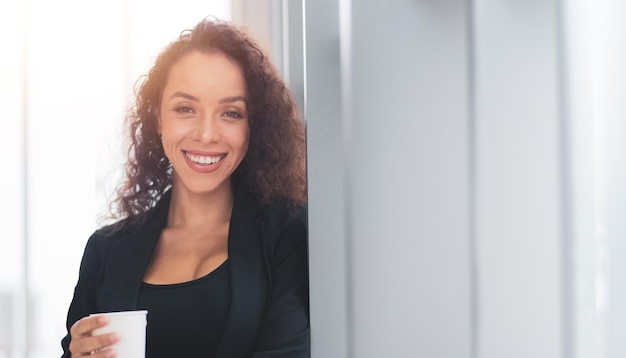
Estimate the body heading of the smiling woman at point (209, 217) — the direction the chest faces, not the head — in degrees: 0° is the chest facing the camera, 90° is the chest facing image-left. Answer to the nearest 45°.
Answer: approximately 0°
